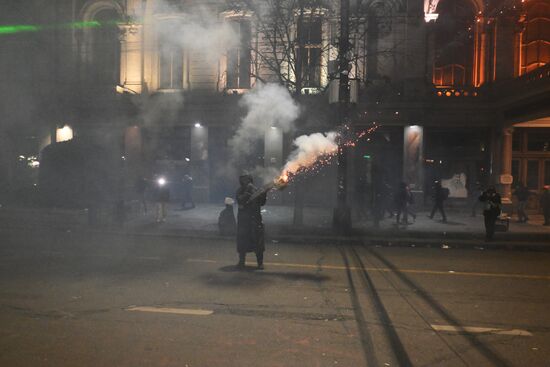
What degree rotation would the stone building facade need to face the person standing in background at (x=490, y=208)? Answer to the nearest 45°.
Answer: approximately 45° to its left

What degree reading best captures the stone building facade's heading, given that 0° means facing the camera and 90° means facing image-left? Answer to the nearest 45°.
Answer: approximately 0°

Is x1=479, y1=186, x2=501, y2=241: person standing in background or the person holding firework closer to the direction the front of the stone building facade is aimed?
the person holding firework

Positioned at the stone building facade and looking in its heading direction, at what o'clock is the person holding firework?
The person holding firework is roughly at 12 o'clock from the stone building facade.
